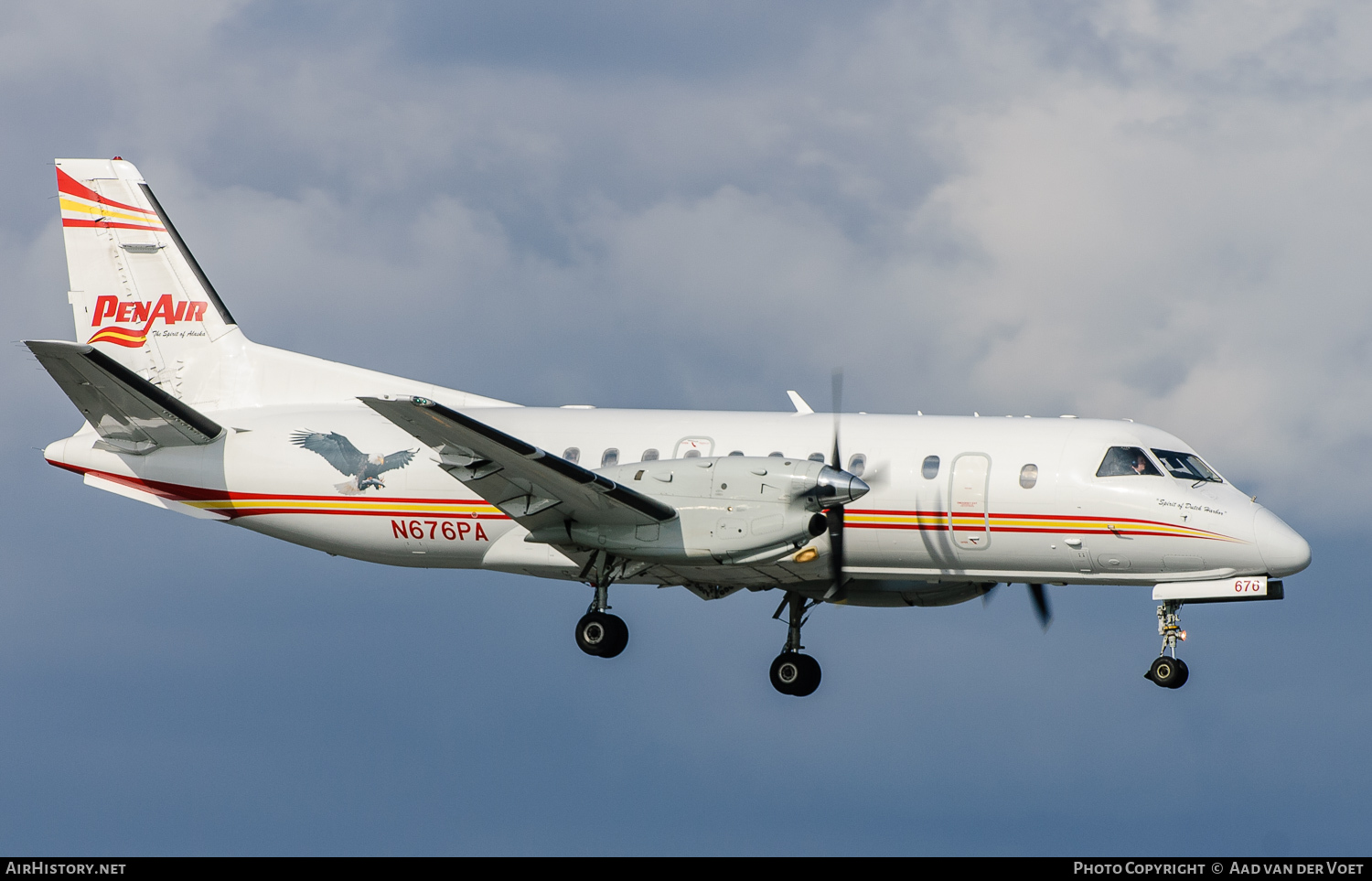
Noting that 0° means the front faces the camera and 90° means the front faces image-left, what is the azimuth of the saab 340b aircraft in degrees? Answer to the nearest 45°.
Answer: approximately 315°
